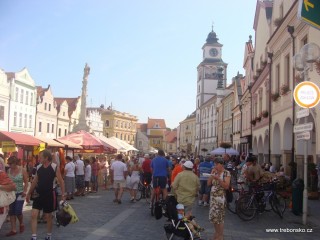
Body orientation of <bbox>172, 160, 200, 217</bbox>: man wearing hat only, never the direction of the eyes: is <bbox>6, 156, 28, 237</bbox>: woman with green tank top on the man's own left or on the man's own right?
on the man's own left

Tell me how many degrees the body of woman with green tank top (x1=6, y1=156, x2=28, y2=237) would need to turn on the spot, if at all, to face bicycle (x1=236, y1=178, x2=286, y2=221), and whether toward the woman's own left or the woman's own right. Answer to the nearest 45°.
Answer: approximately 135° to the woman's own left

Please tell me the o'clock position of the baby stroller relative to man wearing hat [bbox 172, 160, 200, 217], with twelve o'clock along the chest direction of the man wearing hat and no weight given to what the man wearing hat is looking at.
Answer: The baby stroller is roughly at 6 o'clock from the man wearing hat.

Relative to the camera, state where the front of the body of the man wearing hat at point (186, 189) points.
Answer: away from the camera

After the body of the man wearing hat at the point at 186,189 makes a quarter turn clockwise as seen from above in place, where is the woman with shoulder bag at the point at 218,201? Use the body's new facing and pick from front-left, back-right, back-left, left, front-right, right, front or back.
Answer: front-right
